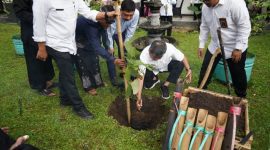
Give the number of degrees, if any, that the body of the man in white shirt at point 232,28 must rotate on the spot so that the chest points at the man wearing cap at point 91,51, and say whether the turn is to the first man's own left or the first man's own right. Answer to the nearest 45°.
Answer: approximately 45° to the first man's own right

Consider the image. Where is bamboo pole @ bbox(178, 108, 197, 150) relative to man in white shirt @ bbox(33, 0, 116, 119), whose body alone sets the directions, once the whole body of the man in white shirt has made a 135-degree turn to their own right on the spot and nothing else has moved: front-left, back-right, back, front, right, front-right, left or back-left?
back-left

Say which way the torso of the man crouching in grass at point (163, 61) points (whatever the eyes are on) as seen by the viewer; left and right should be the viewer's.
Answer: facing the viewer

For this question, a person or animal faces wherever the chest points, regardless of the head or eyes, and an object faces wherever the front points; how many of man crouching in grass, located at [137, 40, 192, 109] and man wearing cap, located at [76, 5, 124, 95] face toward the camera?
1

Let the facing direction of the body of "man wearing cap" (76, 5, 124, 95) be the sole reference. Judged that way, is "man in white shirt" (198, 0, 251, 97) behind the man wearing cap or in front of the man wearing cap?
in front

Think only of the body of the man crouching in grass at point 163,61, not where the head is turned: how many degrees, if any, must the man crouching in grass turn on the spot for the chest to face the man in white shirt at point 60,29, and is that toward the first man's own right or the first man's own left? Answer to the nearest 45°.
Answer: approximately 45° to the first man's own right

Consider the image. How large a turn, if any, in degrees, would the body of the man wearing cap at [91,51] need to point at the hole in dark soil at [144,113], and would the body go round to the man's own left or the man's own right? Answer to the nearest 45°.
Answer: approximately 45° to the man's own right

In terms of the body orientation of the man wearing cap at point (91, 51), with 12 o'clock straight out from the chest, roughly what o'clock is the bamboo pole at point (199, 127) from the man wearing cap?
The bamboo pole is roughly at 2 o'clock from the man wearing cap.

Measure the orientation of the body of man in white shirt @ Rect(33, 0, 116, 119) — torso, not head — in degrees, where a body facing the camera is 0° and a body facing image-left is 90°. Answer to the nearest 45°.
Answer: approximately 315°

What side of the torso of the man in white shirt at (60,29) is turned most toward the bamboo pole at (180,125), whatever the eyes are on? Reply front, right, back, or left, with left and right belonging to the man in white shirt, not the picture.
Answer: front

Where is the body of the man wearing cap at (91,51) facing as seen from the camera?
to the viewer's right
